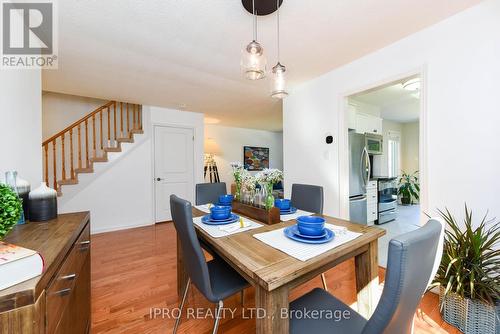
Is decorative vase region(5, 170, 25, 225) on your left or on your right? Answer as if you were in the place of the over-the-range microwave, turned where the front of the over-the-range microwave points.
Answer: on your right

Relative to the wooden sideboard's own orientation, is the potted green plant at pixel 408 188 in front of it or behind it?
in front

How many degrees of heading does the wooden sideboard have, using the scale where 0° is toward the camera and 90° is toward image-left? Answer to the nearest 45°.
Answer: approximately 315°

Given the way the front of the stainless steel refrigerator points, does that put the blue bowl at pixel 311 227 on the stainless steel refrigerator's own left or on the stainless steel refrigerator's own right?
on the stainless steel refrigerator's own right

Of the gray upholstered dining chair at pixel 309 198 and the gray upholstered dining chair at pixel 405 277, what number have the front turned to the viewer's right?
0

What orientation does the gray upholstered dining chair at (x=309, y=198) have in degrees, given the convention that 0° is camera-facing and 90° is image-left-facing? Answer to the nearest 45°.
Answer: approximately 45°

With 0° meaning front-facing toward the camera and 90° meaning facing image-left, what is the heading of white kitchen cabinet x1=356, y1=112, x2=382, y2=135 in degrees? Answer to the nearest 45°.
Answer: approximately 315°

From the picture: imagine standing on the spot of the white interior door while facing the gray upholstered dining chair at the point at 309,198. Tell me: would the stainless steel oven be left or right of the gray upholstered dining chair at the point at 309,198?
left

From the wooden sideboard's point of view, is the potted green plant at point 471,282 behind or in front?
in front

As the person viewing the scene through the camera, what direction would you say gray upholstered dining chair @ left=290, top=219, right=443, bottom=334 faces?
facing away from the viewer and to the left of the viewer

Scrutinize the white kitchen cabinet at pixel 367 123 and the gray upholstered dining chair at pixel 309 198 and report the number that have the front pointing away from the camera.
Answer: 0

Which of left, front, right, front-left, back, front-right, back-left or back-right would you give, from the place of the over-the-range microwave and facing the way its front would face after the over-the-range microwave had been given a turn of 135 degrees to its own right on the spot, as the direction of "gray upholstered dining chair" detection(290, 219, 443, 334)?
left
